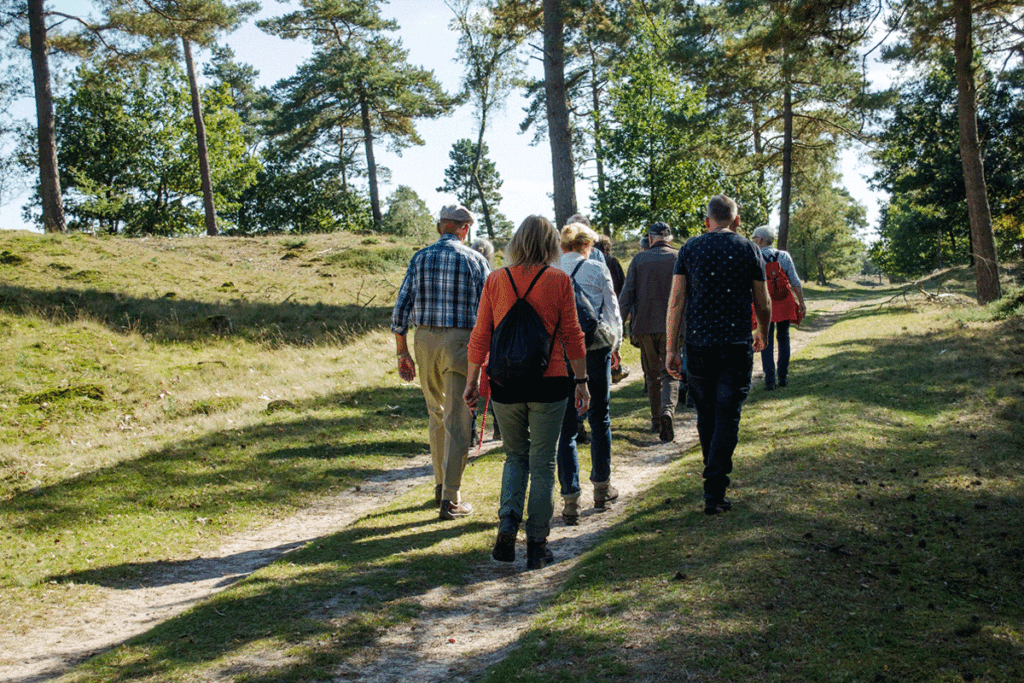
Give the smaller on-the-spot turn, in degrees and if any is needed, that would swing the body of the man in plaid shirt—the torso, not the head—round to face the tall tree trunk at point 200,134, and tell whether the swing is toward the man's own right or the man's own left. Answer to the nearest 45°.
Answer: approximately 45° to the man's own left

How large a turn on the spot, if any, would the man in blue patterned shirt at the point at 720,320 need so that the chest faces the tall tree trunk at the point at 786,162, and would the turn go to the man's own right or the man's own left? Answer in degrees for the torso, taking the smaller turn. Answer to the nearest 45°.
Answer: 0° — they already face it

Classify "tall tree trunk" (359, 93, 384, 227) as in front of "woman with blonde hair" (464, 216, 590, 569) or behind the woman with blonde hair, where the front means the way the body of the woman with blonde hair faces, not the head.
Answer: in front

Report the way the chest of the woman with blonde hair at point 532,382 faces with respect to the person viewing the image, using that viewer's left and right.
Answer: facing away from the viewer

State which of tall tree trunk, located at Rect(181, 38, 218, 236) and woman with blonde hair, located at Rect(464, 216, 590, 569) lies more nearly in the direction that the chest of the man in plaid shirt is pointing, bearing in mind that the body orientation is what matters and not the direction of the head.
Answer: the tall tree trunk

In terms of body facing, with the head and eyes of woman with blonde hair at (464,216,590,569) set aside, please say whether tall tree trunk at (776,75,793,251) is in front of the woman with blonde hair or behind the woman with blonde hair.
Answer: in front

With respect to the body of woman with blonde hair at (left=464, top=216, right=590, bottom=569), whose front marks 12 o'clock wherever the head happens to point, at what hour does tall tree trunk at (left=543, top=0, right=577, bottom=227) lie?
The tall tree trunk is roughly at 12 o'clock from the woman with blonde hair.

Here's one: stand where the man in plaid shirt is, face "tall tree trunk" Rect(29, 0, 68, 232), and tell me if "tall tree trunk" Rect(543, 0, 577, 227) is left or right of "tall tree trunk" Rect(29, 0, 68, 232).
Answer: right

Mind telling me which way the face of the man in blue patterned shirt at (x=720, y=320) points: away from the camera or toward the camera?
away from the camera

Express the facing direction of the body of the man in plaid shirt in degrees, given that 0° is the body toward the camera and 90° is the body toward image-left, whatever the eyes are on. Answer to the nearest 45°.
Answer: approximately 225°

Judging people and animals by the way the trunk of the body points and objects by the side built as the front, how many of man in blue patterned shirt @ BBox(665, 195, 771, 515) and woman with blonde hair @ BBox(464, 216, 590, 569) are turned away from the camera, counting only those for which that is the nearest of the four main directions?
2

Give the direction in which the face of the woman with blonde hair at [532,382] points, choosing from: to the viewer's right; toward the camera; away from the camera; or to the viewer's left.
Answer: away from the camera

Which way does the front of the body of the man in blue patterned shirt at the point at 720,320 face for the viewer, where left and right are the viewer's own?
facing away from the viewer

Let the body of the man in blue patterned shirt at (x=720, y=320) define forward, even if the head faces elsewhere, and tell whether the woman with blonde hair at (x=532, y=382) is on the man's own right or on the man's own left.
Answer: on the man's own left

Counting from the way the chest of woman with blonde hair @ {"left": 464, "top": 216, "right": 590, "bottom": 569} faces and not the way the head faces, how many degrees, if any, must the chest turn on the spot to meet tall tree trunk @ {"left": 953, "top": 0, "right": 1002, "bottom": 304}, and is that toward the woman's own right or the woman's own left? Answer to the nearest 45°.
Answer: approximately 45° to the woman's own right
